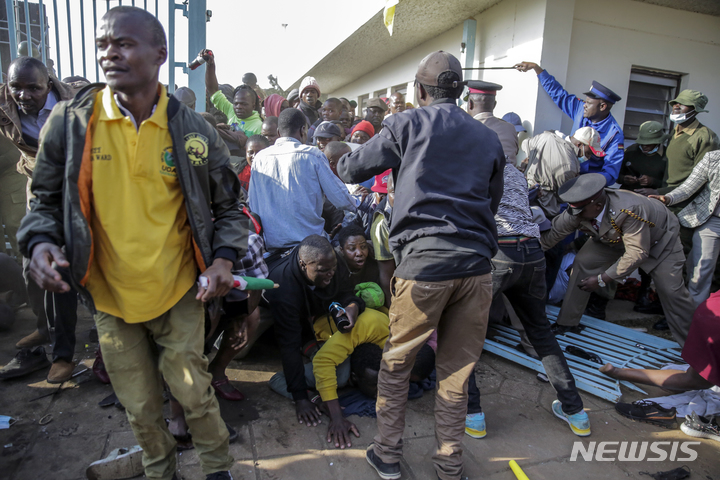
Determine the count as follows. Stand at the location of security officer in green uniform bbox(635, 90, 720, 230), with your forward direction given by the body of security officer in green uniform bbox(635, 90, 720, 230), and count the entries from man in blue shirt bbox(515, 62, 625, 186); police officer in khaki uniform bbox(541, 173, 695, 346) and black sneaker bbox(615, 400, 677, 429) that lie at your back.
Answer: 0

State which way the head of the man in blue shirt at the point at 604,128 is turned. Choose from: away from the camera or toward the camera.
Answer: toward the camera

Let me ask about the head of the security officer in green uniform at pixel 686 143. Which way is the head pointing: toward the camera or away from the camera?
toward the camera

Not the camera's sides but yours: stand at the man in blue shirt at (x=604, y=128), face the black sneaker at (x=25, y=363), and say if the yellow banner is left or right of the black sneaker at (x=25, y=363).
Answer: right

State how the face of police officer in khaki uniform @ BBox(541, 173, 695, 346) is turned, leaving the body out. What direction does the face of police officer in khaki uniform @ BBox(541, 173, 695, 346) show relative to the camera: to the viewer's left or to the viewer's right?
to the viewer's left

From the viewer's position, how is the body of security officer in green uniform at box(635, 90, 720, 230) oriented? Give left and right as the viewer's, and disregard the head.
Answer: facing the viewer and to the left of the viewer

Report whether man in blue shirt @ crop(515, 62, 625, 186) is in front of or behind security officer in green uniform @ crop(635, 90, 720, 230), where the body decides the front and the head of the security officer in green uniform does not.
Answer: in front

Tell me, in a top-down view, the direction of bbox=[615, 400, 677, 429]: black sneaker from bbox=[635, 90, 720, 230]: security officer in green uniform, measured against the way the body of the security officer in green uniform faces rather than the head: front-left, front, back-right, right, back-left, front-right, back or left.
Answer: front-left

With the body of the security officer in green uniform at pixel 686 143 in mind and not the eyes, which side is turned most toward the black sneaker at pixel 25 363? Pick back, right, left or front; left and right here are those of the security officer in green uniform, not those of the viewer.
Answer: front

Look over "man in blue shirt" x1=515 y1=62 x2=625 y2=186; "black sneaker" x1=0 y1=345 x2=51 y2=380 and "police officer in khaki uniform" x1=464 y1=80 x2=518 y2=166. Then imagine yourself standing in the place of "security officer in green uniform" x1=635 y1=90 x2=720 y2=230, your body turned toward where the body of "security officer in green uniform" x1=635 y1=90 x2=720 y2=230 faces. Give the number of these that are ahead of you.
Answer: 3
